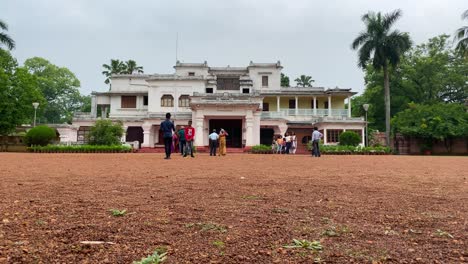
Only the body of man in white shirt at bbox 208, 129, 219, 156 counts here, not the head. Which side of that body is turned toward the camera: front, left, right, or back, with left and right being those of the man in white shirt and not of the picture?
back

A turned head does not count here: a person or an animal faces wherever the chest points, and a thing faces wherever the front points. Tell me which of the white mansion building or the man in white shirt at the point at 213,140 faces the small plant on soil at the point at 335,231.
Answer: the white mansion building

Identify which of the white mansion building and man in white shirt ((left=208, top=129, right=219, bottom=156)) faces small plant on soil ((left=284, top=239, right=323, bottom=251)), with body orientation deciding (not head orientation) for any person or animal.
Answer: the white mansion building

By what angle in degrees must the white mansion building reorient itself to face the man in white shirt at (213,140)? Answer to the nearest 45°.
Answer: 0° — it already faces them

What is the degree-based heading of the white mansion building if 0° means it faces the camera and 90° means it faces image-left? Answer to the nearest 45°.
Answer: approximately 0°

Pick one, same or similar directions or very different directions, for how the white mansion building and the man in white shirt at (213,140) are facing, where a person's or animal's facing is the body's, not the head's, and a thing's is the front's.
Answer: very different directions

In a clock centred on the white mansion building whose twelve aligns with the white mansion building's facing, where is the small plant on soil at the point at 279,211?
The small plant on soil is roughly at 12 o'clock from the white mansion building.

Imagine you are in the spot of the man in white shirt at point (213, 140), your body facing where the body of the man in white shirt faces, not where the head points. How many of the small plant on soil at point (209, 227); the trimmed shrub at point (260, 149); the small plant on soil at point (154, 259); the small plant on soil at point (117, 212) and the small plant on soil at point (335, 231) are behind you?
4

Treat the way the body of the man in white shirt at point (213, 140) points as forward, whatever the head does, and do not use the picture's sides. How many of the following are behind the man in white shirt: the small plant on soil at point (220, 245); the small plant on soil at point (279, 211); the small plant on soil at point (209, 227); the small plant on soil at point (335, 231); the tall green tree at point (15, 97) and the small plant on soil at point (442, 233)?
5

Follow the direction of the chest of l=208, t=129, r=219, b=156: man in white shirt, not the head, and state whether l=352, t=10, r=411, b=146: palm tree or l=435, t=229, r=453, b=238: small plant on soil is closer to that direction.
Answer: the palm tree

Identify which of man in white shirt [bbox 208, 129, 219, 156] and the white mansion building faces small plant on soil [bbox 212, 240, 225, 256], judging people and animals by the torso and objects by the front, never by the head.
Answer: the white mansion building

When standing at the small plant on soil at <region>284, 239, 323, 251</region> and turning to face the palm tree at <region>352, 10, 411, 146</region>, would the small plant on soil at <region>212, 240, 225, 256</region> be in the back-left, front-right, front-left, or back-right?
back-left

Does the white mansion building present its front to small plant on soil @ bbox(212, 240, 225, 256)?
yes

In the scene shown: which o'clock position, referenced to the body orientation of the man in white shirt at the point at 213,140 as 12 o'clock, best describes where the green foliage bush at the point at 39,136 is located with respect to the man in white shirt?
The green foliage bush is roughly at 10 o'clock from the man in white shirt.

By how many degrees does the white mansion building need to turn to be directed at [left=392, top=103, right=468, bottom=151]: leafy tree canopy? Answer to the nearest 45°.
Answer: approximately 90° to its left
